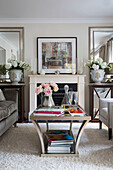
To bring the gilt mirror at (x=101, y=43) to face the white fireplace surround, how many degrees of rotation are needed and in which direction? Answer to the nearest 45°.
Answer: approximately 45° to its right

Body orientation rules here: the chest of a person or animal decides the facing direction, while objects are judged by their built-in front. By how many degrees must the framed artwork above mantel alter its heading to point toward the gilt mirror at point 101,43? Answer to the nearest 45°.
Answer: approximately 90° to its left

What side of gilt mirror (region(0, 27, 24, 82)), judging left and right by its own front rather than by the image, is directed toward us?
front

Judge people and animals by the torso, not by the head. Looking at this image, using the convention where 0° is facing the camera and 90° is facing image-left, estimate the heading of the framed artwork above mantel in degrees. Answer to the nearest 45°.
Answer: approximately 0°

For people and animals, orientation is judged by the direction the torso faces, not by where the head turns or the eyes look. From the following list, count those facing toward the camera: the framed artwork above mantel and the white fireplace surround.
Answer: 2

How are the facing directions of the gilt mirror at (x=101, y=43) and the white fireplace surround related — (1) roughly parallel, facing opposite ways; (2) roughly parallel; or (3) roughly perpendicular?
roughly parallel

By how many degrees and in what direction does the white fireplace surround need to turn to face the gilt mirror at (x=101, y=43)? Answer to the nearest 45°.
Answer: approximately 90° to its left

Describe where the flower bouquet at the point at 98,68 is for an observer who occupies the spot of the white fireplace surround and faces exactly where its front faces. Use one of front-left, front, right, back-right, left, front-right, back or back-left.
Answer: left

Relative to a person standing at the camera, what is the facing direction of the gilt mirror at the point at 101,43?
facing the viewer

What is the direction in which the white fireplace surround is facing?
toward the camera

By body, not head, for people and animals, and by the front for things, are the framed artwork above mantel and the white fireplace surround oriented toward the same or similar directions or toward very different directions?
same or similar directions

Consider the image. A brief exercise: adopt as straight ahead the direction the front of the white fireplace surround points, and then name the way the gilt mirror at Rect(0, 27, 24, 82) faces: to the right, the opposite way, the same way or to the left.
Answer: the same way

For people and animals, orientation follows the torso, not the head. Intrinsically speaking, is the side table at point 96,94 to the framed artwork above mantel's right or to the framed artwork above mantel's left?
on its left
